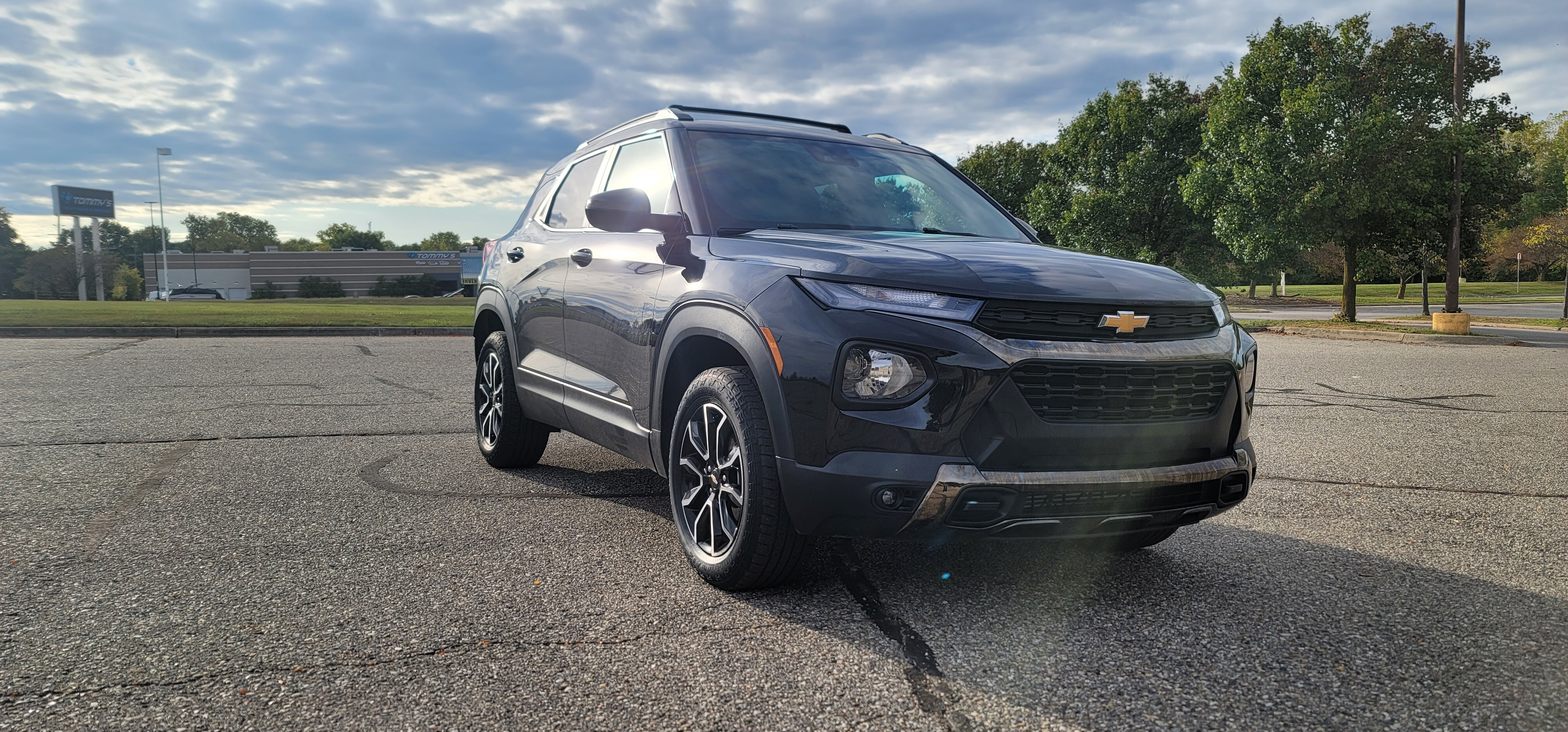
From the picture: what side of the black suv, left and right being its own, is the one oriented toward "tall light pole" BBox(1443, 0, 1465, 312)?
left

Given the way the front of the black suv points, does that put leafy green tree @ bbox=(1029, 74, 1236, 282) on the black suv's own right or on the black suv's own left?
on the black suv's own left

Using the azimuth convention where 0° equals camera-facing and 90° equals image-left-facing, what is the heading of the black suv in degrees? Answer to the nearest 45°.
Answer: approximately 315°

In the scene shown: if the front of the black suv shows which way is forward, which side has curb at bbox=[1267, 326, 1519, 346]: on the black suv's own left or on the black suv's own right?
on the black suv's own left

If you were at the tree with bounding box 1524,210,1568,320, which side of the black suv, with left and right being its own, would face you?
left

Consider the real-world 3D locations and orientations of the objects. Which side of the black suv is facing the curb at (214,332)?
back
